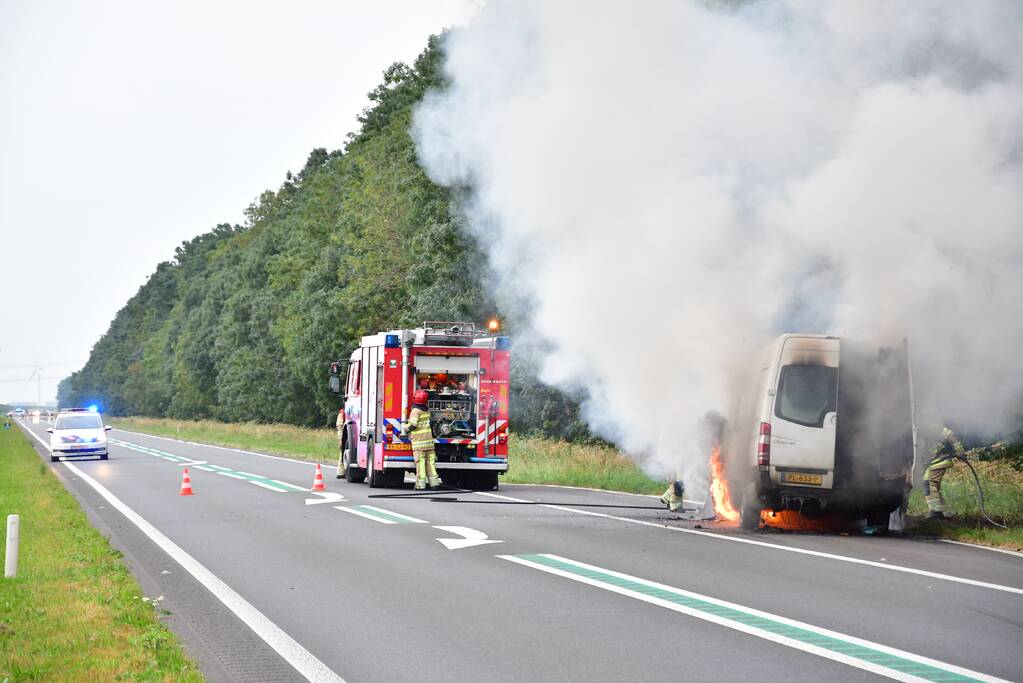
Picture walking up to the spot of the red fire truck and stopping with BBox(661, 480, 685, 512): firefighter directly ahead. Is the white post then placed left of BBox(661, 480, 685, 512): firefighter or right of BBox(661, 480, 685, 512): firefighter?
right

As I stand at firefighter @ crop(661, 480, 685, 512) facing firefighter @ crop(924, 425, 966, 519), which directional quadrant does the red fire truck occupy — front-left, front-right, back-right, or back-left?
back-left

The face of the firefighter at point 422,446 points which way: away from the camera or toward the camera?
away from the camera

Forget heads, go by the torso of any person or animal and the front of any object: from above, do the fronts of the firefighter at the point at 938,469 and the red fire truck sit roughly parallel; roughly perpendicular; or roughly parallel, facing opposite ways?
roughly perpendicular

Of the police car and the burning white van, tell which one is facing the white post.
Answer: the police car

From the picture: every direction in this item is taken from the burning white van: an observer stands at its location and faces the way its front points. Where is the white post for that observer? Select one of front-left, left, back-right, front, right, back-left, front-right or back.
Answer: back-left

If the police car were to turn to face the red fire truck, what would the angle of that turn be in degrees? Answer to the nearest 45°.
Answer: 0° — it already faces it

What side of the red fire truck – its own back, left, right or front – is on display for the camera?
back

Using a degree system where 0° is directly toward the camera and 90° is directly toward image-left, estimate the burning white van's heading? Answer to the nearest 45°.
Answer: approximately 180°

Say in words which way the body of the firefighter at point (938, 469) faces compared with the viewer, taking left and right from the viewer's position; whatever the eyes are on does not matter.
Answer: facing to the left of the viewer

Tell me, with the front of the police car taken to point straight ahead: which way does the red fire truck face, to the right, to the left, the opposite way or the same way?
the opposite way

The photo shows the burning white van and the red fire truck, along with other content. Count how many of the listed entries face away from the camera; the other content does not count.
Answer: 2

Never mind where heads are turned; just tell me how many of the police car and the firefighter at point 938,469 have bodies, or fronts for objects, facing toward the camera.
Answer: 1
